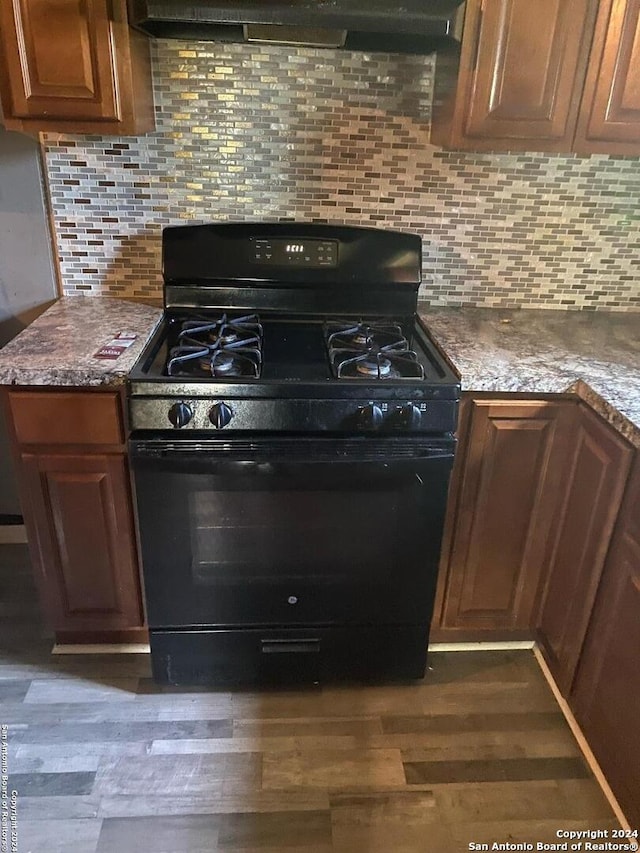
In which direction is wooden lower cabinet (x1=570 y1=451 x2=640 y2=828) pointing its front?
to the viewer's left

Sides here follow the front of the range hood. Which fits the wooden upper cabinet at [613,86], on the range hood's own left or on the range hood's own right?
on the range hood's own left

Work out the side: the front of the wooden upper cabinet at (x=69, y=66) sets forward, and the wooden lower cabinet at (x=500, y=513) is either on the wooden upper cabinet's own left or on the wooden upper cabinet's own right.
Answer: on the wooden upper cabinet's own left

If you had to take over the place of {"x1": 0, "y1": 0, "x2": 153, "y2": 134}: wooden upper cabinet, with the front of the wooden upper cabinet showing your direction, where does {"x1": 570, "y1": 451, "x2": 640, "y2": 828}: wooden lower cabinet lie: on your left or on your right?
on your left

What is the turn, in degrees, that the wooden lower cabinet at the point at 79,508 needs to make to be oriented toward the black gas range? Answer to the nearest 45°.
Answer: approximately 90° to its left
